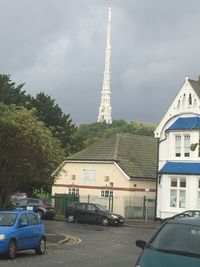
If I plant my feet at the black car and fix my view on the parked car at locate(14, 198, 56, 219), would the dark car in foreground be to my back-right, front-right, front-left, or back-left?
back-left

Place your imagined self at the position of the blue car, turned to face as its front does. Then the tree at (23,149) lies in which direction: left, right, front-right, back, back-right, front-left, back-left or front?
back-right

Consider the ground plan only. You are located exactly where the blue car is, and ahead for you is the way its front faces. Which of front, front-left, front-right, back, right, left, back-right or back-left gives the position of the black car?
back-right

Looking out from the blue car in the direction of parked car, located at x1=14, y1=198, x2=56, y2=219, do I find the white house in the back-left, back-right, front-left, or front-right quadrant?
front-right

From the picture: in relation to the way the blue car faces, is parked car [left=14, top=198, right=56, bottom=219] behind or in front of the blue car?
behind

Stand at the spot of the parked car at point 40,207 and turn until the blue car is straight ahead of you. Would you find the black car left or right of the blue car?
left

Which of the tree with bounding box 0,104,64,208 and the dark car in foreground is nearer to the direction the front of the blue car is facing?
the dark car in foreground

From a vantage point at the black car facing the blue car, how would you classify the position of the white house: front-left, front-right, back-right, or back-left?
back-left

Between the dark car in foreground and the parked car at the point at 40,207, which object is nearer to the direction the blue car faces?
the dark car in foreground

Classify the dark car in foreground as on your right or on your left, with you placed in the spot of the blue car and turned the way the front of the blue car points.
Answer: on your left
